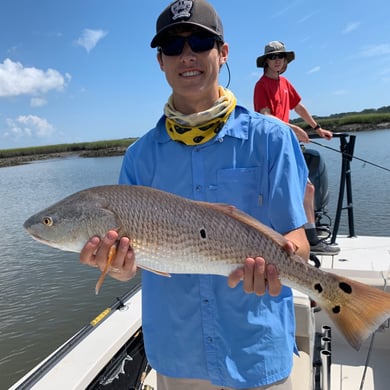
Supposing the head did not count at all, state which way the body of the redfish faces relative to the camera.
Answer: to the viewer's left

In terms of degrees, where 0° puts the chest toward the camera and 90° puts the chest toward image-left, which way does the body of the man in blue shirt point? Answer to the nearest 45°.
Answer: approximately 0°
